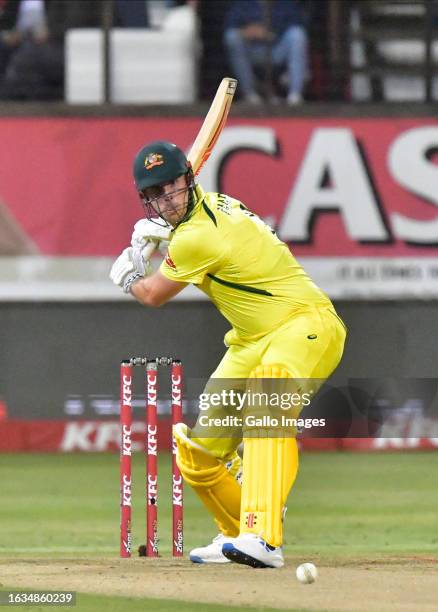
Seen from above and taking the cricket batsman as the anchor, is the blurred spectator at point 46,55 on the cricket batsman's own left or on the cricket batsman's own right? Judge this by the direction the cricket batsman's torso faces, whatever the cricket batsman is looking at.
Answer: on the cricket batsman's own right

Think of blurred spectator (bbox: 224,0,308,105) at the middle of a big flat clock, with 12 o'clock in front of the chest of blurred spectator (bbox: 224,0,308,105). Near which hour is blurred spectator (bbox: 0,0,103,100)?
blurred spectator (bbox: 0,0,103,100) is roughly at 3 o'clock from blurred spectator (bbox: 224,0,308,105).

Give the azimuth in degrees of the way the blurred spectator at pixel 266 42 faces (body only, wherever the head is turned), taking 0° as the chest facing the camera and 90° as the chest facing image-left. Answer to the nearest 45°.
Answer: approximately 0°

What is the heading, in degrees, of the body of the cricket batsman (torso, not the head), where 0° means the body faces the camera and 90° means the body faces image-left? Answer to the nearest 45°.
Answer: approximately 90°

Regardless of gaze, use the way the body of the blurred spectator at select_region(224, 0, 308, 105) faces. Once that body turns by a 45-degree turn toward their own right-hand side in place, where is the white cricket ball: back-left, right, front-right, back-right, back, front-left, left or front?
front-left

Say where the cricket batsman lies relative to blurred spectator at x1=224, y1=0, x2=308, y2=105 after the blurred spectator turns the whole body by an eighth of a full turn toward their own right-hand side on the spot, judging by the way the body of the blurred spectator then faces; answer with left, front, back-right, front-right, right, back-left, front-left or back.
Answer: front-left
